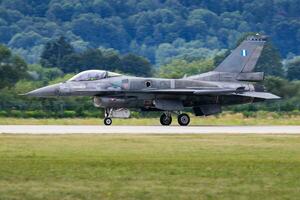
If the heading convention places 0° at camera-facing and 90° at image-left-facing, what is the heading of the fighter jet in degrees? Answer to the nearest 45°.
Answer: approximately 90°
